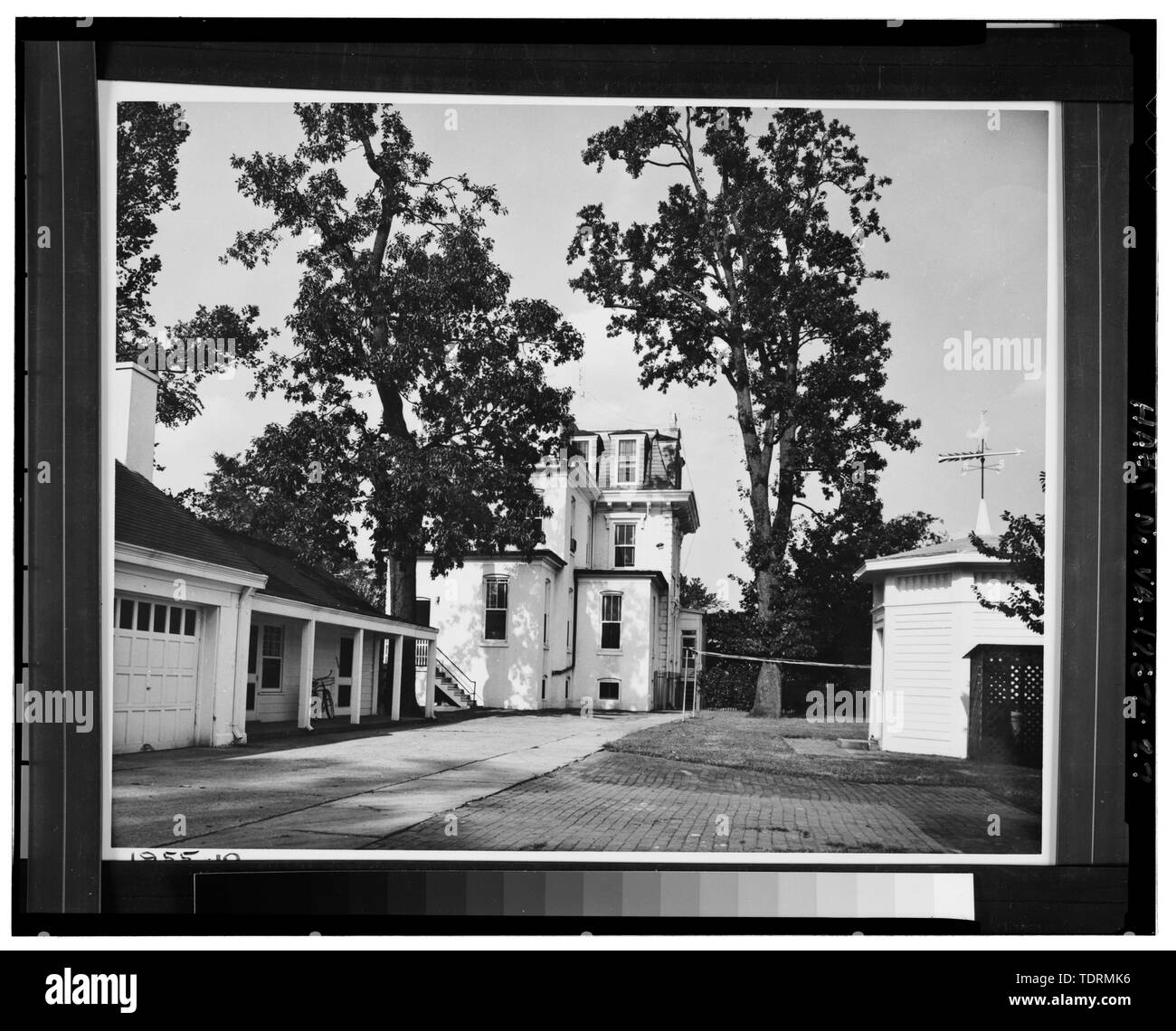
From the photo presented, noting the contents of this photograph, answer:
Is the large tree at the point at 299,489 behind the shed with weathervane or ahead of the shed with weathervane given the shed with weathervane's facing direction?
ahead

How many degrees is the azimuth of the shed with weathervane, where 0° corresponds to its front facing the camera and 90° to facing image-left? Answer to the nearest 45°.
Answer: approximately 90°
